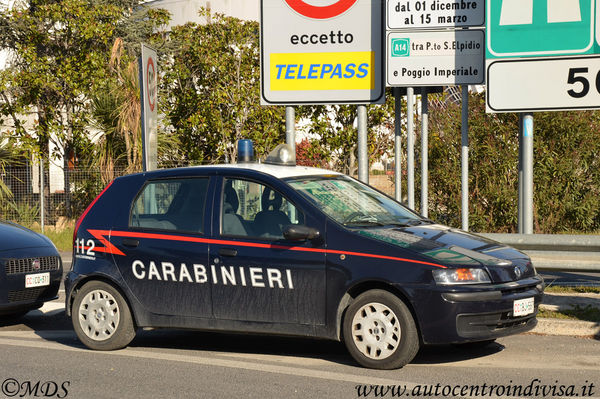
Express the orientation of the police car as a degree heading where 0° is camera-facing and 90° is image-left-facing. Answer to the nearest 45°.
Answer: approximately 315°

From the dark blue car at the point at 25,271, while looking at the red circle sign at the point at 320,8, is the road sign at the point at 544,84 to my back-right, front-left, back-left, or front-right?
front-right

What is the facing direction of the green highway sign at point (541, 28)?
toward the camera

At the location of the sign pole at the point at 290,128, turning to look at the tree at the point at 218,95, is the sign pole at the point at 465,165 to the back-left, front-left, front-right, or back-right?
back-right

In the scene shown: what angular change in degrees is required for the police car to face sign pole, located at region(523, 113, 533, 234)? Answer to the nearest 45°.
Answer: approximately 90° to its left

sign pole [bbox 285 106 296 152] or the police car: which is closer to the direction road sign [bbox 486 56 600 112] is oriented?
the police car

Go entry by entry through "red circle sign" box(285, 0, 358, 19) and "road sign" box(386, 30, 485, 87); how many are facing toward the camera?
2

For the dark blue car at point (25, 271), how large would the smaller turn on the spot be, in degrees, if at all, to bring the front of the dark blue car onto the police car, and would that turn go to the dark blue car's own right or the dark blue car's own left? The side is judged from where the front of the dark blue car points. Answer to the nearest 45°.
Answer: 0° — it already faces it

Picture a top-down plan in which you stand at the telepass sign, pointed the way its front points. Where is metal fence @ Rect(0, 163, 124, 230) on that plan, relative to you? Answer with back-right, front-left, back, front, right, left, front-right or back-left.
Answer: back-right

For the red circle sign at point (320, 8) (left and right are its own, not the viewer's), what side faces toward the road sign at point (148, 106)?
right

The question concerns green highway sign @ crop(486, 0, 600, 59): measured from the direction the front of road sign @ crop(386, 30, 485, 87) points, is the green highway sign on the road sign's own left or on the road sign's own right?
on the road sign's own left

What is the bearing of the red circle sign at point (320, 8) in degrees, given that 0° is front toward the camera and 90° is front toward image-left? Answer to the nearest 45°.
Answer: approximately 0°

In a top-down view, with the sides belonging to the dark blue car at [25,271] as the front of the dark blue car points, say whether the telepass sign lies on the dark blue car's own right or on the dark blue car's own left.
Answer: on the dark blue car's own left

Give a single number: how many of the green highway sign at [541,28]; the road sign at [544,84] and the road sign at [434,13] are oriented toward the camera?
3

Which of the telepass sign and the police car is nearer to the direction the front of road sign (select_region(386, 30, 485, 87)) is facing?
the police car

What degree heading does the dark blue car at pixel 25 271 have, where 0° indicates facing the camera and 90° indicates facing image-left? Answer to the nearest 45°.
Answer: approximately 315°
